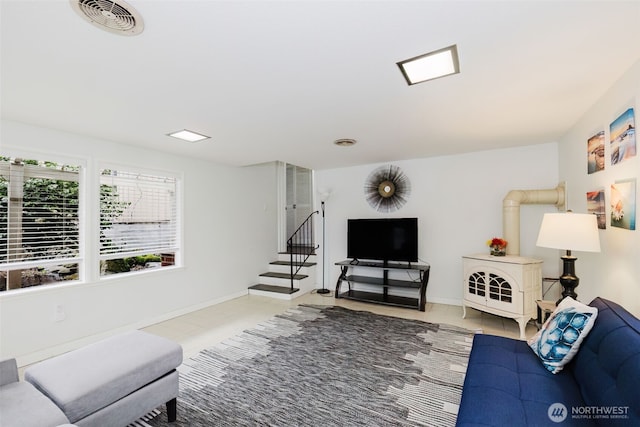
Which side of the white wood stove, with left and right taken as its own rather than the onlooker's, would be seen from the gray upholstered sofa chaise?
front

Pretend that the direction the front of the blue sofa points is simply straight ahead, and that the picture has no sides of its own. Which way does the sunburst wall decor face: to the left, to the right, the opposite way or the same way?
to the left

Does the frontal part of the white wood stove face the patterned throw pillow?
no

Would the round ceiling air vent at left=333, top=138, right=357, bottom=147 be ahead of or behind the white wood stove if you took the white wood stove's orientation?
ahead

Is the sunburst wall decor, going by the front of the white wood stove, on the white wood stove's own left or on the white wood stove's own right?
on the white wood stove's own right

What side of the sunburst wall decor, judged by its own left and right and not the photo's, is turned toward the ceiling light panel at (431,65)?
front

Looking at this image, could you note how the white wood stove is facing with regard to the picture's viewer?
facing the viewer and to the left of the viewer

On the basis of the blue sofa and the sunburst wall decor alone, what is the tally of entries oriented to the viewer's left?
1

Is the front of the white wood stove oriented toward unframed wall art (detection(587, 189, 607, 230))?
no

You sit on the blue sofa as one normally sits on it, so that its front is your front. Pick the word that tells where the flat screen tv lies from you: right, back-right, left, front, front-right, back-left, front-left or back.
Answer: front-right

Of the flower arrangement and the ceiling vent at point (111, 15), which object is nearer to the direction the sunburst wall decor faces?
the ceiling vent

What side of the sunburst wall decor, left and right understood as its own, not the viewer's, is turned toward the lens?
front

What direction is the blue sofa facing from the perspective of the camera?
to the viewer's left

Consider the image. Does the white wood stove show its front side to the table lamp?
no

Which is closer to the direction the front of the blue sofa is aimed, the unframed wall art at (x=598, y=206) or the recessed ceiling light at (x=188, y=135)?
the recessed ceiling light
